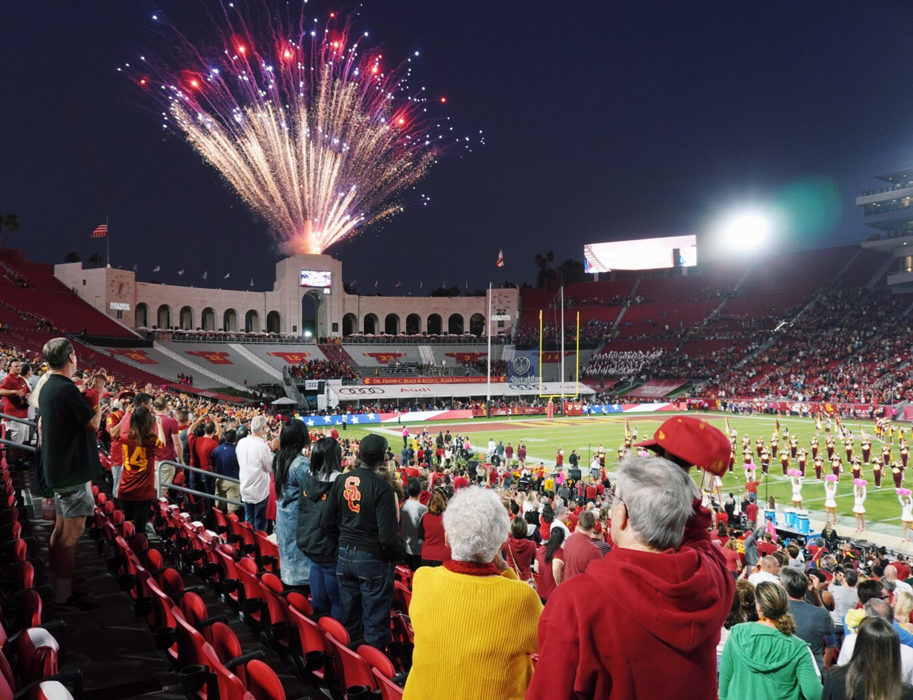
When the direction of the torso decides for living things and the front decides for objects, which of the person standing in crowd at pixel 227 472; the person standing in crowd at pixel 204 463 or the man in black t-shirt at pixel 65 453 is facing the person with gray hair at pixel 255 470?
the man in black t-shirt

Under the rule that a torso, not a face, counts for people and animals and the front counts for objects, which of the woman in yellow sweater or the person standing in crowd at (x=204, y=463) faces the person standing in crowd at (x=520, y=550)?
the woman in yellow sweater

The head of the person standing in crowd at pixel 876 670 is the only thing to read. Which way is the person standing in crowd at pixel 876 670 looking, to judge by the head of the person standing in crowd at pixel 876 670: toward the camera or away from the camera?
away from the camera

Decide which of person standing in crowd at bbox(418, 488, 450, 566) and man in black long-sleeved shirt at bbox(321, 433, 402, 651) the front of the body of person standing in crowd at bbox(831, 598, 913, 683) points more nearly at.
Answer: the person standing in crowd

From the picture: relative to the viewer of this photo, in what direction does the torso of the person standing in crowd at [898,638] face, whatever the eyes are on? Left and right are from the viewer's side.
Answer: facing away from the viewer

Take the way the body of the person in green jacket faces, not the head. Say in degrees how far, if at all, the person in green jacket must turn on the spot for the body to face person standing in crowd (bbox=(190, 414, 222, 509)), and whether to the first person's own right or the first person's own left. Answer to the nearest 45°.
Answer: approximately 45° to the first person's own left

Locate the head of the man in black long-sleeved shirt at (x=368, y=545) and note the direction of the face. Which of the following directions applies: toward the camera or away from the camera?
away from the camera

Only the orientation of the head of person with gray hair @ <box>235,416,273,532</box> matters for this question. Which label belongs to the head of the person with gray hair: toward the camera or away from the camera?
away from the camera

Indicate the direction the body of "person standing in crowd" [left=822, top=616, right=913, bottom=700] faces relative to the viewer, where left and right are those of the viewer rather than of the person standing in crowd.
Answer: facing away from the viewer

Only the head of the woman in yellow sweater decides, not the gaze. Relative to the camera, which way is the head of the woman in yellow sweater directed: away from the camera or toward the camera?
away from the camera

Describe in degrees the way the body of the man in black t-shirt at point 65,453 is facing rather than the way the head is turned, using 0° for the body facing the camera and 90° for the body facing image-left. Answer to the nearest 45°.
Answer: approximately 225°

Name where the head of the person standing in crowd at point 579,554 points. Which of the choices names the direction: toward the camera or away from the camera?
away from the camera

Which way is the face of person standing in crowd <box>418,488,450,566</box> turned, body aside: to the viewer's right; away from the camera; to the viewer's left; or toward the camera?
away from the camera

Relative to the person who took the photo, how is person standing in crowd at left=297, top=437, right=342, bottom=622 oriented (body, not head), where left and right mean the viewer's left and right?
facing away from the viewer and to the right of the viewer

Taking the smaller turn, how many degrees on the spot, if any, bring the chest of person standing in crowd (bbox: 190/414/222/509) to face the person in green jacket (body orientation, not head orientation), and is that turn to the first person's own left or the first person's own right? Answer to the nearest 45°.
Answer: approximately 135° to the first person's own right

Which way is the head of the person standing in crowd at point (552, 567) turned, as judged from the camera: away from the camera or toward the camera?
away from the camera

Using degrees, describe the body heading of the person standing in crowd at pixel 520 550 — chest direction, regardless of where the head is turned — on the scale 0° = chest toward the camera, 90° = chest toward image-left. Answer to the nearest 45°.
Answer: approximately 180°
